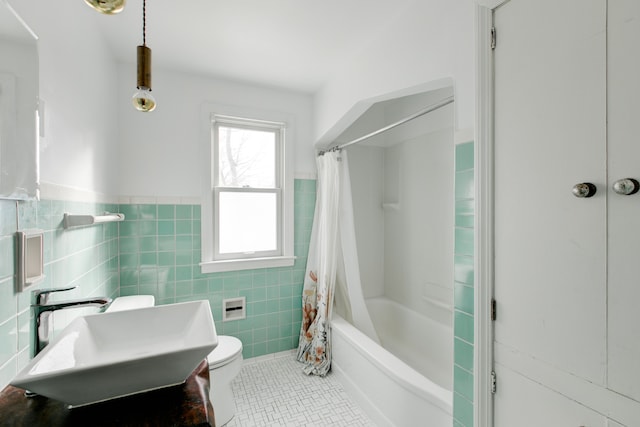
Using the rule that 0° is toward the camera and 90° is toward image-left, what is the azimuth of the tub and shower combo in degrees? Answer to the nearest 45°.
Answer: approximately 45°

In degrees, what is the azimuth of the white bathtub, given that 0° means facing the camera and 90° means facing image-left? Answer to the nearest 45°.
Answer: approximately 45°

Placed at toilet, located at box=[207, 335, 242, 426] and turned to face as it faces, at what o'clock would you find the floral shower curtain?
The floral shower curtain is roughly at 11 o'clock from the toilet.

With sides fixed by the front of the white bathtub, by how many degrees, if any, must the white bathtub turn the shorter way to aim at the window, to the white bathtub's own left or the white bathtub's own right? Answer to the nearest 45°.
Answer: approximately 45° to the white bathtub's own right

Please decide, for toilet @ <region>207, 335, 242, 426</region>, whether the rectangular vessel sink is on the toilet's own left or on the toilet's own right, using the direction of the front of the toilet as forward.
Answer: on the toilet's own right

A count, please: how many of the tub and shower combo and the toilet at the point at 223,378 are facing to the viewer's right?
1

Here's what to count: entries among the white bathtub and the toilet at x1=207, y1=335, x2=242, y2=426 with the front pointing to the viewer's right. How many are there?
1

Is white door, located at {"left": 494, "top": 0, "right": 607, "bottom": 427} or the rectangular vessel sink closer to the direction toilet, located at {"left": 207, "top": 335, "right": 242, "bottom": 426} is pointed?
the white door

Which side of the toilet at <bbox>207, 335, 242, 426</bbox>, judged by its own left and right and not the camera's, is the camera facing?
right

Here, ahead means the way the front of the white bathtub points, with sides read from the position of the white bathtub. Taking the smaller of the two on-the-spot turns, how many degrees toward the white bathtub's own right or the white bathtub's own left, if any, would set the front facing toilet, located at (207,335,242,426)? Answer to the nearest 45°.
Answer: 0° — it already faces it

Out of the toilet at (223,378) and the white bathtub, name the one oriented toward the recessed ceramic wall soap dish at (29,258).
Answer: the white bathtub
